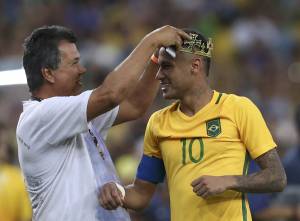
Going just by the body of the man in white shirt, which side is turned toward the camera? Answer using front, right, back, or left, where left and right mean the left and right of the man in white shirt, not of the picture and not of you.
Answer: right

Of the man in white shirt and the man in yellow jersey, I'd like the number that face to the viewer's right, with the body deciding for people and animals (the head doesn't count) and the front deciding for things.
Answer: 1

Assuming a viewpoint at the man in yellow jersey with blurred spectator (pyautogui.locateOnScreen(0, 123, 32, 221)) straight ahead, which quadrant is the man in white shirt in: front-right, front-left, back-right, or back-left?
front-left

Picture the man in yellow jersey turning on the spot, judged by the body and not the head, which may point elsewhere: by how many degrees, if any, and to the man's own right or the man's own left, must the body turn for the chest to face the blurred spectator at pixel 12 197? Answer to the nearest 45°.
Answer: approximately 90° to the man's own right

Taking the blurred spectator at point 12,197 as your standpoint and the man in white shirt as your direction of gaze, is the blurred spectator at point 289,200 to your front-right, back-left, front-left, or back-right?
front-left

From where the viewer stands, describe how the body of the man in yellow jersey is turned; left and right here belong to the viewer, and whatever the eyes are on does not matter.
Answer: facing the viewer and to the left of the viewer

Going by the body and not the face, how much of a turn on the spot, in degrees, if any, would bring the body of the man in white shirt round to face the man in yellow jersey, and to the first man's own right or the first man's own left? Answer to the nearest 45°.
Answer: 0° — they already face them

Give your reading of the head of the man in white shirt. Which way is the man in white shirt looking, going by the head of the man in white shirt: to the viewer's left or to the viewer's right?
to the viewer's right
